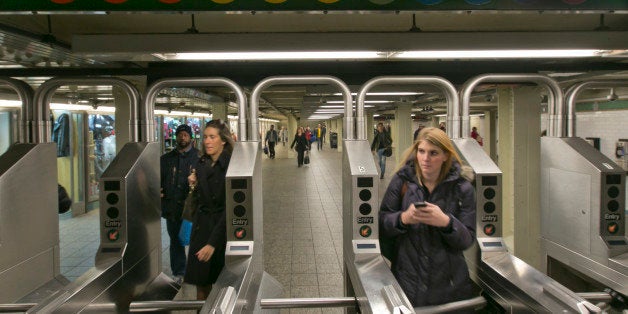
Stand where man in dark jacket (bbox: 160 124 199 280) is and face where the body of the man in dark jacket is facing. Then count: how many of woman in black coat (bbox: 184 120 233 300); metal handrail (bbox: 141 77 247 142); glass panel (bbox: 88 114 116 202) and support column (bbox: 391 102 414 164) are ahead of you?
2

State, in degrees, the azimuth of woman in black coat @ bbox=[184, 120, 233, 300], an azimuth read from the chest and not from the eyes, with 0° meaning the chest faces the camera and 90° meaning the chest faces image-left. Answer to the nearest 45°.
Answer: approximately 45°

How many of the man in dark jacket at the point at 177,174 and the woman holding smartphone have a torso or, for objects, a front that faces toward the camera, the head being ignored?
2

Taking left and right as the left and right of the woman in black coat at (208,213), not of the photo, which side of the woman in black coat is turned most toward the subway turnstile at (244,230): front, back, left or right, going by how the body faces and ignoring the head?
left

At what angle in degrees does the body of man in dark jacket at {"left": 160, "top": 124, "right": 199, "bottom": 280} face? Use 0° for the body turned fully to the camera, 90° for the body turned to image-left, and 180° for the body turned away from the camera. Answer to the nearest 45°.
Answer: approximately 0°

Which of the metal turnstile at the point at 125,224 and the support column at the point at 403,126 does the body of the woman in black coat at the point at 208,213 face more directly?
the metal turnstile

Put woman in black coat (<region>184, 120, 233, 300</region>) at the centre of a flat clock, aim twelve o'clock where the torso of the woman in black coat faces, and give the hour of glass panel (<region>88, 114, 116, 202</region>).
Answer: The glass panel is roughly at 4 o'clock from the woman in black coat.

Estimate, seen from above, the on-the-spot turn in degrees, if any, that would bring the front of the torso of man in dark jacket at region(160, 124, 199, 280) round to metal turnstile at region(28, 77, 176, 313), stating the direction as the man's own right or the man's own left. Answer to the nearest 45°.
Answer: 0° — they already face it

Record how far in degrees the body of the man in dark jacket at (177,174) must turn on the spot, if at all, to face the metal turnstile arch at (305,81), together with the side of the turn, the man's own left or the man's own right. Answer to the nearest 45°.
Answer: approximately 45° to the man's own left

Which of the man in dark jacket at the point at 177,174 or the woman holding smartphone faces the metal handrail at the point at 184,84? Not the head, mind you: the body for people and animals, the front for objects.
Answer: the man in dark jacket
